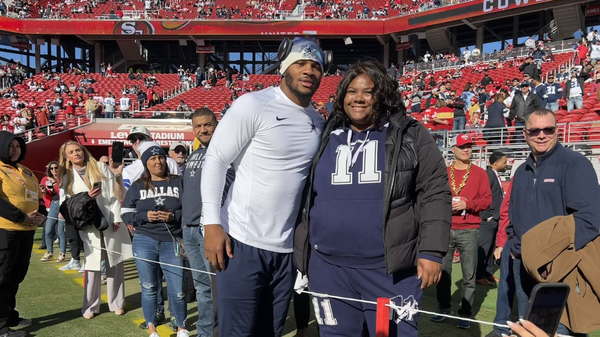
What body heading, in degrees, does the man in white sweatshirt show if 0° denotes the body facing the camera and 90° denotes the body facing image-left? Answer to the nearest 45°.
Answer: approximately 315°

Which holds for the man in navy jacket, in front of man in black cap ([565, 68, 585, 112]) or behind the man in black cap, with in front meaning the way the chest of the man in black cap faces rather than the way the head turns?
in front

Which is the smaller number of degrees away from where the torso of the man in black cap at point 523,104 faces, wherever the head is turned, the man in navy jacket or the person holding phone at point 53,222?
the man in navy jacket

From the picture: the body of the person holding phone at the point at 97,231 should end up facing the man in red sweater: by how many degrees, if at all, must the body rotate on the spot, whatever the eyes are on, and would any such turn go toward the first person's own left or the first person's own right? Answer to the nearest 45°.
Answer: approximately 45° to the first person's own left

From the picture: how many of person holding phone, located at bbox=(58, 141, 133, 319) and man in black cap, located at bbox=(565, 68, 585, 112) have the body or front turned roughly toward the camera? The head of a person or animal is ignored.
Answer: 2

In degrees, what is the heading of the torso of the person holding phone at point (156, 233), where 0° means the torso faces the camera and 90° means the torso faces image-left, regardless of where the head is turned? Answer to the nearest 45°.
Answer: approximately 0°

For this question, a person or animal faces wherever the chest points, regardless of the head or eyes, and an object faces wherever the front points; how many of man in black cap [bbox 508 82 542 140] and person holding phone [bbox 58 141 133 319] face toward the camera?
2

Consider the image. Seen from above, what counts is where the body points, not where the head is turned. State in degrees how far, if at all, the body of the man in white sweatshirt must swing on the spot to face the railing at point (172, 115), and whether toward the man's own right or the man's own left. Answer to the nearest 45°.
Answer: approximately 135° to the man's own left

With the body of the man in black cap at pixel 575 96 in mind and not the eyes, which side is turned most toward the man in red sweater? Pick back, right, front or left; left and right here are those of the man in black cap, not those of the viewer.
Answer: front
